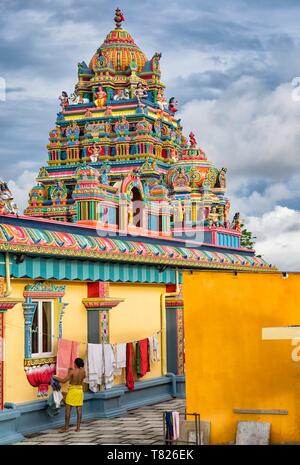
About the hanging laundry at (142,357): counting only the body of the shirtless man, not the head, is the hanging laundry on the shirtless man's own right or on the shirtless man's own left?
on the shirtless man's own right

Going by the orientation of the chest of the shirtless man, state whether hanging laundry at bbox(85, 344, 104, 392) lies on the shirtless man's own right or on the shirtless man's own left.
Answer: on the shirtless man's own right

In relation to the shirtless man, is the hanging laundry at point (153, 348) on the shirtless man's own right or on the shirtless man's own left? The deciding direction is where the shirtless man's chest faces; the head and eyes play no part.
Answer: on the shirtless man's own right

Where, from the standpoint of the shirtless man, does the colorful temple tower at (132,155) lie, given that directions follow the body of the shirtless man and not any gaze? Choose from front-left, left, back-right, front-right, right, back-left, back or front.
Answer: front-right

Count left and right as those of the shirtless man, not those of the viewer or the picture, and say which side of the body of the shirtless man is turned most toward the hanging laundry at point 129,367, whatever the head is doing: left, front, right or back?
right

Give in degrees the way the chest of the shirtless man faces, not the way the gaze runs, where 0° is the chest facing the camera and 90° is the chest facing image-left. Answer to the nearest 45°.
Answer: approximately 135°
